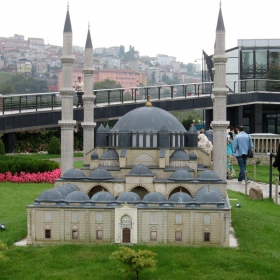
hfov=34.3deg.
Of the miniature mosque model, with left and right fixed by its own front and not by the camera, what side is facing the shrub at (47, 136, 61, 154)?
back

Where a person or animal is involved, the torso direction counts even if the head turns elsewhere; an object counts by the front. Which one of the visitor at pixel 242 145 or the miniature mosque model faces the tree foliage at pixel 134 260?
the miniature mosque model

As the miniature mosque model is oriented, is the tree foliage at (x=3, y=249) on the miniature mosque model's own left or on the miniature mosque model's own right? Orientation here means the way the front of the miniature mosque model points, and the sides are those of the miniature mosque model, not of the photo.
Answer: on the miniature mosque model's own right

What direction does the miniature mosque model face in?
toward the camera

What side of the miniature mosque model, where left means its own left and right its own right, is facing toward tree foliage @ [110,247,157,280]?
front

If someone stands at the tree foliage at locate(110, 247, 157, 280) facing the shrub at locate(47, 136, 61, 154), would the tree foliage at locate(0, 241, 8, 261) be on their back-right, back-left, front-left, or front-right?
front-left

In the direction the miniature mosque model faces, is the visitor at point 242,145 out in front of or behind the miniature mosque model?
behind
